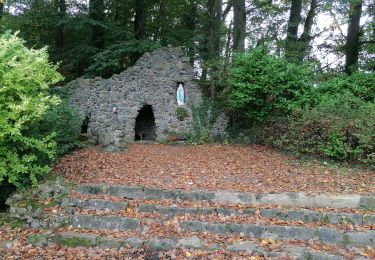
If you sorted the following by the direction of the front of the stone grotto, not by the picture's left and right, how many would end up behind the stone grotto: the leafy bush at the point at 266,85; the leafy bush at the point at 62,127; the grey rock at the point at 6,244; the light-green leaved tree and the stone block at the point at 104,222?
0

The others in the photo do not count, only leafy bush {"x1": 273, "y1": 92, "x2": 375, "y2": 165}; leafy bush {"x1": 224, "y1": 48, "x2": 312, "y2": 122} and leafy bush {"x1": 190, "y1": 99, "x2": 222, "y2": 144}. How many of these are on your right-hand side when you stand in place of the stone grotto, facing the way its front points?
0

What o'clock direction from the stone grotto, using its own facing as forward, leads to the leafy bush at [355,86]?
The leafy bush is roughly at 10 o'clock from the stone grotto.

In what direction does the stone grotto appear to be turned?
toward the camera

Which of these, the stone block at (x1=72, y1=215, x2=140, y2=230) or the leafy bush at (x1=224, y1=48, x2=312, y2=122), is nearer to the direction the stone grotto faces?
the stone block

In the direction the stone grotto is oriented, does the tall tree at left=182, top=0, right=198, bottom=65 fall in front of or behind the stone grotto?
behind

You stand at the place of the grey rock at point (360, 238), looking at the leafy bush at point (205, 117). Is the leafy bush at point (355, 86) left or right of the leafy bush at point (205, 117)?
right

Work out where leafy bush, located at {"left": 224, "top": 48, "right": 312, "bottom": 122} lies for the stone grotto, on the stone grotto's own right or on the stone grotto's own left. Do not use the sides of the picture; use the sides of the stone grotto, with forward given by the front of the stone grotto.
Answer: on the stone grotto's own left

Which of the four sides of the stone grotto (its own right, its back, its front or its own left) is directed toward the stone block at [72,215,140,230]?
front

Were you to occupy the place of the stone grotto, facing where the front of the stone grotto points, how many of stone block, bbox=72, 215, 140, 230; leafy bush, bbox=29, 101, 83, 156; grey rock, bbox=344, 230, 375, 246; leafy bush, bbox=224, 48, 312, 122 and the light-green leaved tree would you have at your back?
0

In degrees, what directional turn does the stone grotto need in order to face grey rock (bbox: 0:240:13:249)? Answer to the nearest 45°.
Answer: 0° — it already faces it

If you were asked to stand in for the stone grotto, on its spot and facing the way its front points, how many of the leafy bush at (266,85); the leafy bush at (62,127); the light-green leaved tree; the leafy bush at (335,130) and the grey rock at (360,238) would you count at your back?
0

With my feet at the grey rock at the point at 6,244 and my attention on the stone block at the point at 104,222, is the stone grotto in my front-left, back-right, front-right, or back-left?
front-left

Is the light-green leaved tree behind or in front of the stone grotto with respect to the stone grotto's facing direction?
in front

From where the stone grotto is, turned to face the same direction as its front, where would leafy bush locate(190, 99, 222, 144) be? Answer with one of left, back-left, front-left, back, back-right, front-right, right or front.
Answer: left

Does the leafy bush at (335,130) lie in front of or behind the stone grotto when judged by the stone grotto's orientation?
in front

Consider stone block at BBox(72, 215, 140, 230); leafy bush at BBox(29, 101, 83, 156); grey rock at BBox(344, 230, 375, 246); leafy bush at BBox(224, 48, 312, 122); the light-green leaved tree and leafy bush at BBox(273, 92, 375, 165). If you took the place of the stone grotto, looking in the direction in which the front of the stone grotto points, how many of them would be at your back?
0
